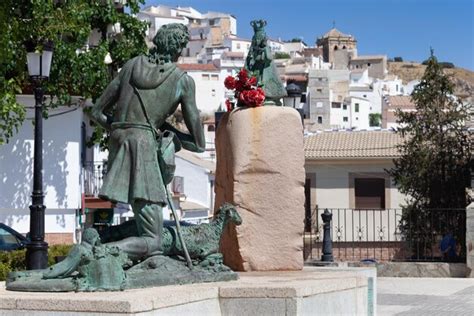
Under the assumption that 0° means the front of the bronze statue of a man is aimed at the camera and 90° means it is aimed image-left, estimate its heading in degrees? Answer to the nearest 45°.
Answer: approximately 225°

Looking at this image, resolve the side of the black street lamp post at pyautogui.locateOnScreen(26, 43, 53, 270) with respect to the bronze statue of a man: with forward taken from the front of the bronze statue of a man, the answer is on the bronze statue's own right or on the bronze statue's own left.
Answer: on the bronze statue's own left

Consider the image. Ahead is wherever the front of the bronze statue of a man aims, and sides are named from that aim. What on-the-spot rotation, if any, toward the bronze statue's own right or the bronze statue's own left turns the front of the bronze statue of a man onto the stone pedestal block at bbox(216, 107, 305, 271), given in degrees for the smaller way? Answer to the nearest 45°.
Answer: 0° — it already faces it
